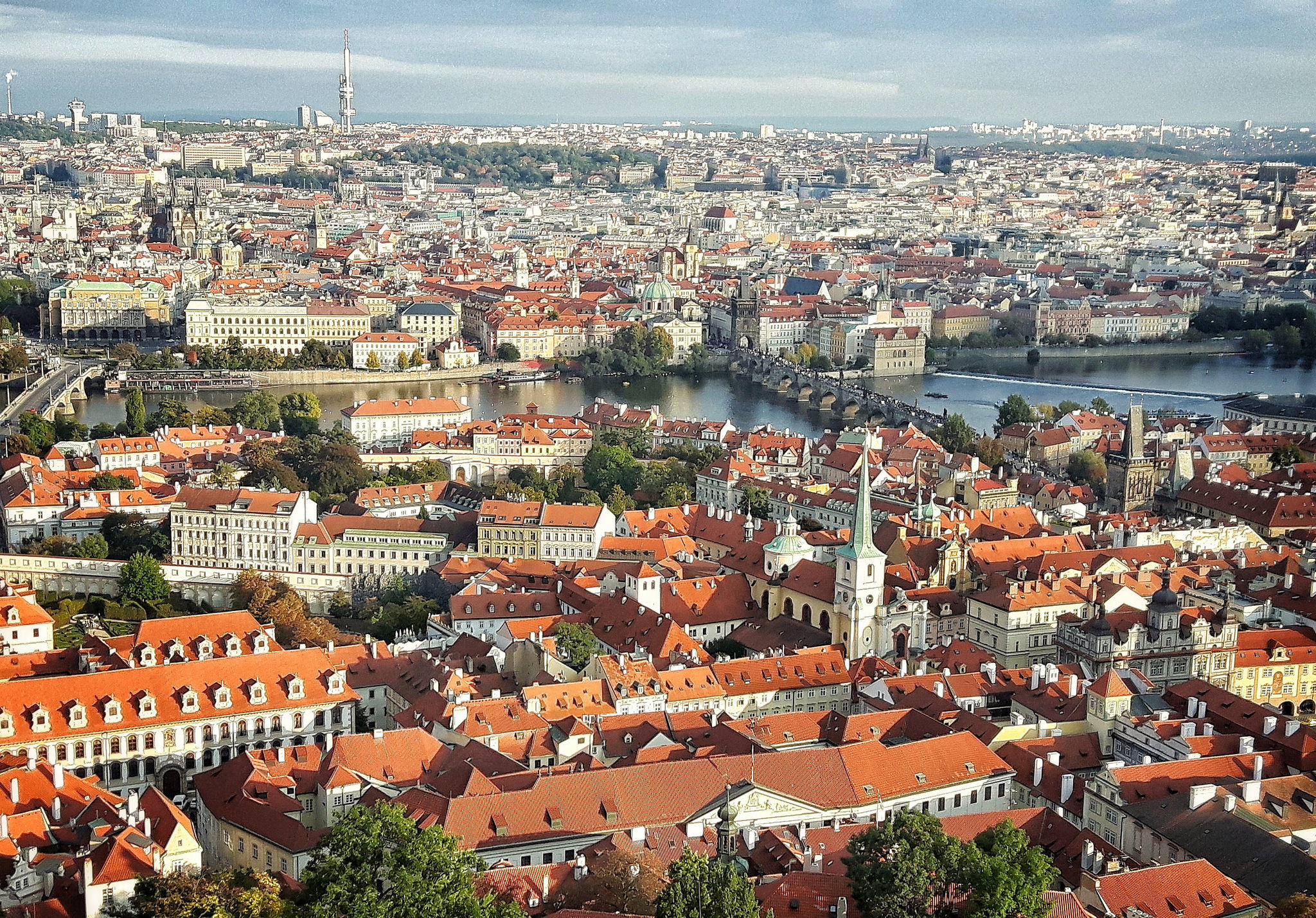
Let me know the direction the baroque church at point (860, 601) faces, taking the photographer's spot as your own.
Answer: facing the viewer and to the right of the viewer

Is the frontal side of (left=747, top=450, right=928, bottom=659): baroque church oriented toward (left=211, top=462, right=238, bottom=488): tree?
no

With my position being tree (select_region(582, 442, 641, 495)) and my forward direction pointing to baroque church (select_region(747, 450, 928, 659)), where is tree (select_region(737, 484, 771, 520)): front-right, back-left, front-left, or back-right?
front-left

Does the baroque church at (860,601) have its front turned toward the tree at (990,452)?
no

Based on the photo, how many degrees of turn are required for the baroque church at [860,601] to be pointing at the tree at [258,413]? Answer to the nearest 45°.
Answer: approximately 180°

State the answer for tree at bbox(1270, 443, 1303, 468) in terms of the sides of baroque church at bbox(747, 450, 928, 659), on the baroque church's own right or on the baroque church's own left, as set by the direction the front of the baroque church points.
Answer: on the baroque church's own left

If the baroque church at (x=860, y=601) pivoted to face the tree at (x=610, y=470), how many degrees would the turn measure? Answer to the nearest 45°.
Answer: approximately 180°

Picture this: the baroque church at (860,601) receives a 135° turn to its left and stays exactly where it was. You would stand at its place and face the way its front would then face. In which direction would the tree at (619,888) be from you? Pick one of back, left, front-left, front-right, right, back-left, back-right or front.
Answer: back

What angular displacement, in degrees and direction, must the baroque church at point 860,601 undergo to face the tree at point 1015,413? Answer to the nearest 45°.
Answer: approximately 135° to its left

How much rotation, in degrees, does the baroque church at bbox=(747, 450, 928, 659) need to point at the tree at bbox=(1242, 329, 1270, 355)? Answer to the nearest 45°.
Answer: approximately 135° to its left

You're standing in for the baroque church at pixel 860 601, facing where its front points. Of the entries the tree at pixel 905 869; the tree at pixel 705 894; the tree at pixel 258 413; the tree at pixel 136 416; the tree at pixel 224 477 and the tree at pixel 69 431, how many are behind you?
4

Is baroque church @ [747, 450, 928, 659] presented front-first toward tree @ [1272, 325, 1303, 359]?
no

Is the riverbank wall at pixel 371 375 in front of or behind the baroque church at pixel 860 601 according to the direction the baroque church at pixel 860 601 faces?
behind

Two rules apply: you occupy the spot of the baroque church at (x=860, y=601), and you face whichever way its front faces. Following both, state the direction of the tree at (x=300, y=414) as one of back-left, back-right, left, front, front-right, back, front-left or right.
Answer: back

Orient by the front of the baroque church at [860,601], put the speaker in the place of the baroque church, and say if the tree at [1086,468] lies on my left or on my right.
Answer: on my left

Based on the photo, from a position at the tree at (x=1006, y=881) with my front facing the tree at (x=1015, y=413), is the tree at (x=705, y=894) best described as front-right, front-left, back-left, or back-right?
back-left

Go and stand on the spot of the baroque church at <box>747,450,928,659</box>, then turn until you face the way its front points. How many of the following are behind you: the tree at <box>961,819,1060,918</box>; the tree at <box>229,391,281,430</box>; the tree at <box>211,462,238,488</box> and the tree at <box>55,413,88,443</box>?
3
